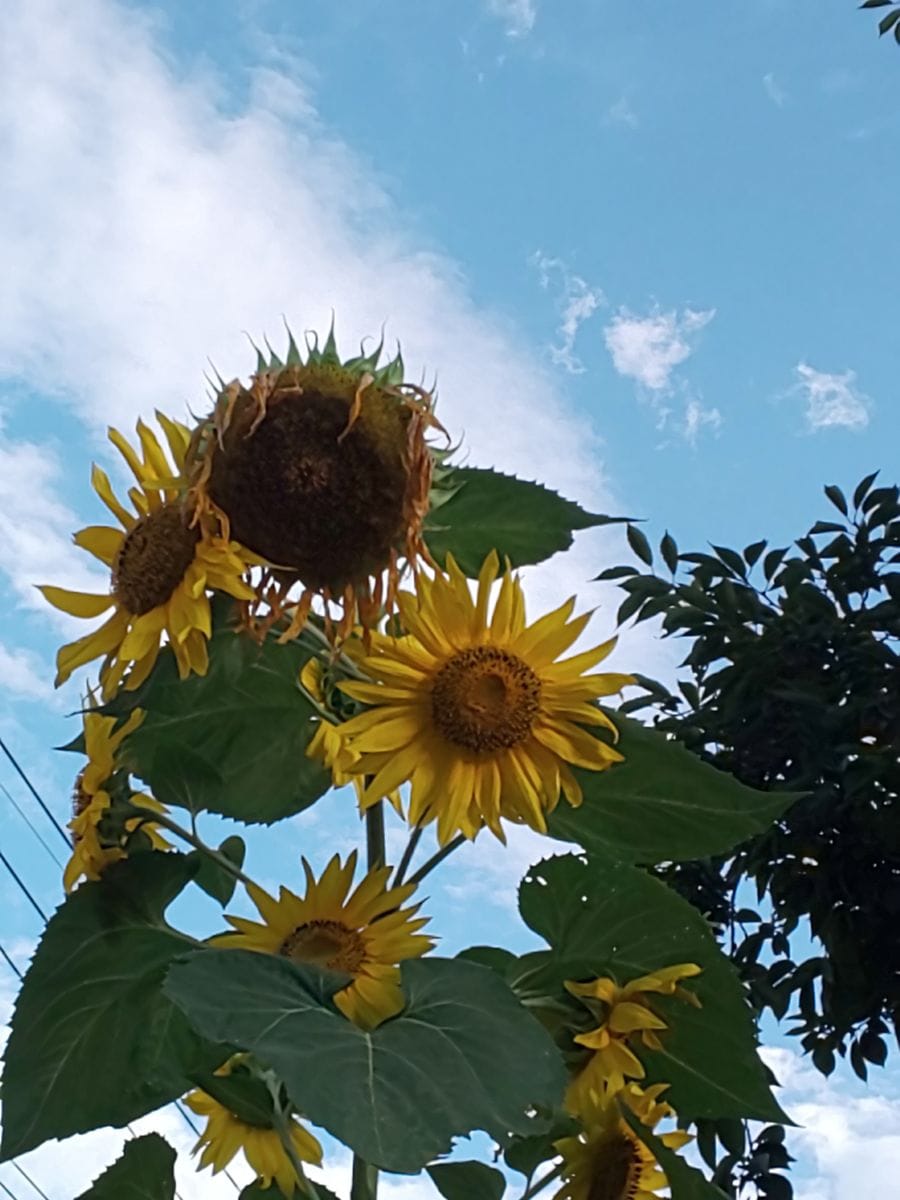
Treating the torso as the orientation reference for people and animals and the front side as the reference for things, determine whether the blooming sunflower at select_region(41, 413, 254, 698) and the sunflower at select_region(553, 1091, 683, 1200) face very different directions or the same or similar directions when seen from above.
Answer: same or similar directions

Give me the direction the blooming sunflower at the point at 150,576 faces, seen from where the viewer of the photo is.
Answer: facing the viewer and to the left of the viewer

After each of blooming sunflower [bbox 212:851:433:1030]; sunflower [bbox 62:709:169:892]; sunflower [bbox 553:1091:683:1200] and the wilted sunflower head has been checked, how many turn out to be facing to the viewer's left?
1

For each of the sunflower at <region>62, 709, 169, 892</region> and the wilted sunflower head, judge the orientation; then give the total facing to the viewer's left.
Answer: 1

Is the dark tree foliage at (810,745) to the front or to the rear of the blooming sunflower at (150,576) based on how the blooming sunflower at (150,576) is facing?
to the rear

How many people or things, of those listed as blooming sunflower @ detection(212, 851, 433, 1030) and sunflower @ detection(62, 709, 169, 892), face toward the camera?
1

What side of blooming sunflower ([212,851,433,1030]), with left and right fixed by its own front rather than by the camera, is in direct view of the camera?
front

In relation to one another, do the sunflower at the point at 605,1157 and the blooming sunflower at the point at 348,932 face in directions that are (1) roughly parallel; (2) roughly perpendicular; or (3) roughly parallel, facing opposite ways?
roughly parallel

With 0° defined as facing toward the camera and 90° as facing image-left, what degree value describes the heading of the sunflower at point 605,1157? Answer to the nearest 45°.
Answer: approximately 0°

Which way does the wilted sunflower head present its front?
toward the camera

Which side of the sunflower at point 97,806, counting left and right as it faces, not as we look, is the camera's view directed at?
left
